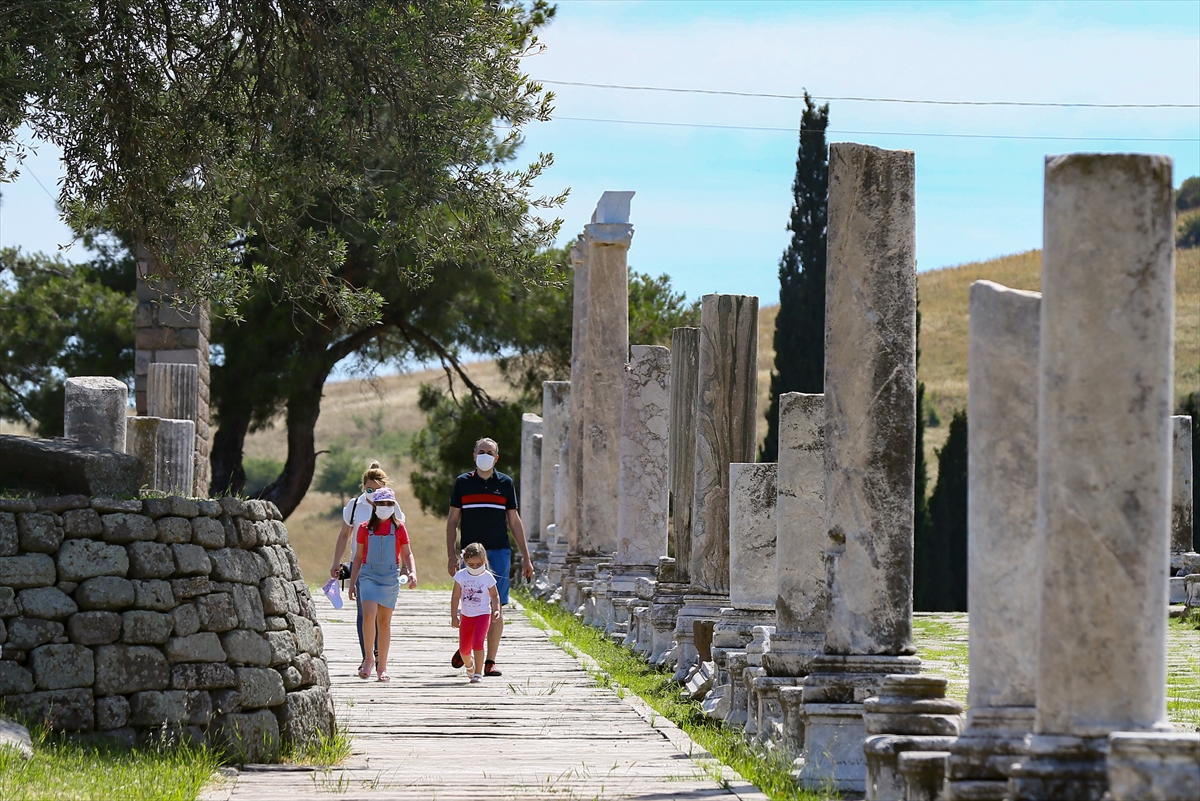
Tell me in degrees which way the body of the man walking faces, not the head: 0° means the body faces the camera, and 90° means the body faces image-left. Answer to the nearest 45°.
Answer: approximately 0°

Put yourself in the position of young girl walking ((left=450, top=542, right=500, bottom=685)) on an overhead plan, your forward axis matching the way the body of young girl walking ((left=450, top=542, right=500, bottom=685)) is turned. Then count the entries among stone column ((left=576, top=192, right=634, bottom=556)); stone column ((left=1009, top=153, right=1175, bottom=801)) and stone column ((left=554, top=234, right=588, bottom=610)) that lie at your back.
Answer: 2

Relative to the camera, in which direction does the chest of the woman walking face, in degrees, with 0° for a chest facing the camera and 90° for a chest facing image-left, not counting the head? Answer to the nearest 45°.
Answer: approximately 0°

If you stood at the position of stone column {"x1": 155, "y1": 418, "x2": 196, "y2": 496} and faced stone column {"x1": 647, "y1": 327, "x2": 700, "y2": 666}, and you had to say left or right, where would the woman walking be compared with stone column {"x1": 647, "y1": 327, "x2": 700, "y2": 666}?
right

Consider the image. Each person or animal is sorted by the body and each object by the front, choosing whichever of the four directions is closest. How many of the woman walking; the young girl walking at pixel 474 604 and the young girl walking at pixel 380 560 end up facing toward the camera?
3

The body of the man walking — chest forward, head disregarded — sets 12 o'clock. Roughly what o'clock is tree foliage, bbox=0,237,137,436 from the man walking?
The tree foliage is roughly at 5 o'clock from the man walking.

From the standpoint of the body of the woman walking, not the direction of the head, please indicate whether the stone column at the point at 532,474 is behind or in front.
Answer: behind
